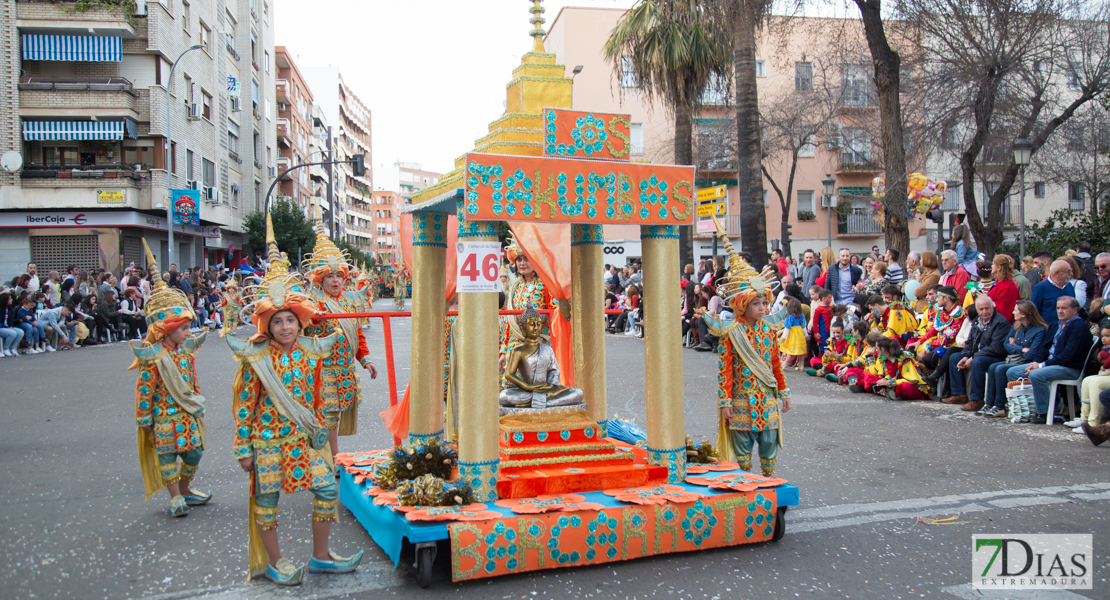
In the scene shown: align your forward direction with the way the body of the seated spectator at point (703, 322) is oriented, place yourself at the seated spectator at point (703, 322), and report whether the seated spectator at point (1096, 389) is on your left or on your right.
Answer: on your left

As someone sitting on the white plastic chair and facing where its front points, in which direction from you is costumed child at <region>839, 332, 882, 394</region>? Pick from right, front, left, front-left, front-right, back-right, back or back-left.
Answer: front-right

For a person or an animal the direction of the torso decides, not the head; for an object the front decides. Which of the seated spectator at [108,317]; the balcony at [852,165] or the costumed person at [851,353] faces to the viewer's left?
the costumed person

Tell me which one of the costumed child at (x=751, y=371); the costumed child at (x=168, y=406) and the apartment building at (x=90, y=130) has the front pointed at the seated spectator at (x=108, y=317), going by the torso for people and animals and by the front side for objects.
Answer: the apartment building

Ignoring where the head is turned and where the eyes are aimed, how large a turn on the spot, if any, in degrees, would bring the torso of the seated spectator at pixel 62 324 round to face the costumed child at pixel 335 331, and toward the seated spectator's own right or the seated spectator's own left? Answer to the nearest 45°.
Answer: approximately 90° to the seated spectator's own right

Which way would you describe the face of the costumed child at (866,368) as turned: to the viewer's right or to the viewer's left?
to the viewer's left

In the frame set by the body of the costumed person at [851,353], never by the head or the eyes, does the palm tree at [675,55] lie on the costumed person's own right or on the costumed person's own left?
on the costumed person's own right

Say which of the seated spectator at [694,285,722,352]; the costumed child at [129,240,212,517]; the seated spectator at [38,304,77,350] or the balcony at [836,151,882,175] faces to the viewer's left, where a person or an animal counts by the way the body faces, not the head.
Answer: the seated spectator at [694,285,722,352]

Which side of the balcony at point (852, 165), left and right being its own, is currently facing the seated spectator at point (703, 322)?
front

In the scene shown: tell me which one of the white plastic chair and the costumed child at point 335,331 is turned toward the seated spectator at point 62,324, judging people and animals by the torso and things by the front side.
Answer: the white plastic chair

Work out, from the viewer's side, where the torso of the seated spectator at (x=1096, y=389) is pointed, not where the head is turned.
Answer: to the viewer's left

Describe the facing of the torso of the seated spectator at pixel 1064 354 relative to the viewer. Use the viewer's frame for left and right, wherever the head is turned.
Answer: facing to the left of the viewer

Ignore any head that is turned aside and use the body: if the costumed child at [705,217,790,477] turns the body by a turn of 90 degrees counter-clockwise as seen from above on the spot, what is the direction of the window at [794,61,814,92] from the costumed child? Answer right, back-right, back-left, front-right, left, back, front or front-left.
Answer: front-left

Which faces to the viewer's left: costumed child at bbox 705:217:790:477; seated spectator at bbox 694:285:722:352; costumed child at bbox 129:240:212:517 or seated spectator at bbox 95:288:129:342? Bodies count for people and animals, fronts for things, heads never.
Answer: seated spectator at bbox 694:285:722:352

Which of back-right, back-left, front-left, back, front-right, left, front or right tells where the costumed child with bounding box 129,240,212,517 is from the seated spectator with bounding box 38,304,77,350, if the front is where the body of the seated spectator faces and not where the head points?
right

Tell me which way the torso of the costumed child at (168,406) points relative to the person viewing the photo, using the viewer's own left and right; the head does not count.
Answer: facing the viewer and to the right of the viewer
